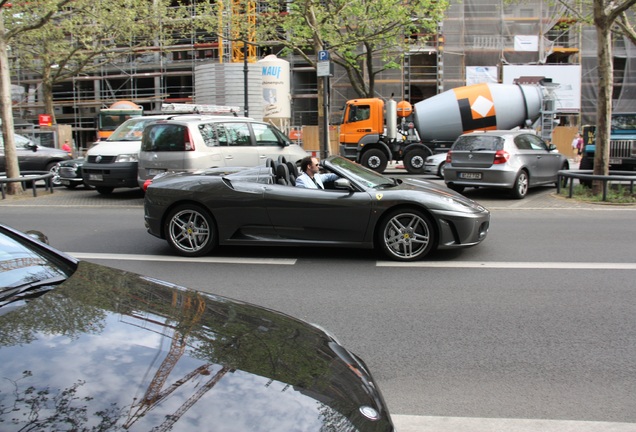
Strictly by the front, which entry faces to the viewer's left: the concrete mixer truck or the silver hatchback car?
the concrete mixer truck

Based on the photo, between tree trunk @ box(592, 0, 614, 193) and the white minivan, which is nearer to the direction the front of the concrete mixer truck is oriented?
the white minivan

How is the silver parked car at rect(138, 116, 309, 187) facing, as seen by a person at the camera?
facing away from the viewer and to the right of the viewer

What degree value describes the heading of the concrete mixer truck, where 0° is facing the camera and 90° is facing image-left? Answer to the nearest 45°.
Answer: approximately 90°

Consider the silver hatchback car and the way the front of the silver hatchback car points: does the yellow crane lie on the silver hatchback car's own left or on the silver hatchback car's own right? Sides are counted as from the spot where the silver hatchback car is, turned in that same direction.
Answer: on the silver hatchback car's own left
